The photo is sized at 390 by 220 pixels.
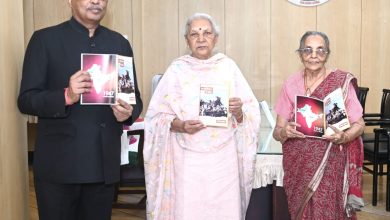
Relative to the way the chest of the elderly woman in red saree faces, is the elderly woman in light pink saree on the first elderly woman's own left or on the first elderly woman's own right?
on the first elderly woman's own right

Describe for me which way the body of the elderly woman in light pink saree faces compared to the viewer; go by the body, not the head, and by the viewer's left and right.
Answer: facing the viewer

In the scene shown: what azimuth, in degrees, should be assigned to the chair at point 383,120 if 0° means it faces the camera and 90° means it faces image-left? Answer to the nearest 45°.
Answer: approximately 90°

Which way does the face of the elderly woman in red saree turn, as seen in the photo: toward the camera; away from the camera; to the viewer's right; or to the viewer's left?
toward the camera

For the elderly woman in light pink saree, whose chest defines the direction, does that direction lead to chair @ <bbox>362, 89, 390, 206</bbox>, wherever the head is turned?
no

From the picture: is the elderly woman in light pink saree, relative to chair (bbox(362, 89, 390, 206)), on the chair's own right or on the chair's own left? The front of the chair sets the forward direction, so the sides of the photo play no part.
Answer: on the chair's own left

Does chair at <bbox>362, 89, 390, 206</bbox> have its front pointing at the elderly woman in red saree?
no

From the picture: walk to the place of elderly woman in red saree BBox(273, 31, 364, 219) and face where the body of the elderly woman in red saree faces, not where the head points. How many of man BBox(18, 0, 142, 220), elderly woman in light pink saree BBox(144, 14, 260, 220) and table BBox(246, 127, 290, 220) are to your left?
0

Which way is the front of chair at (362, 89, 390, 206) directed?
to the viewer's left

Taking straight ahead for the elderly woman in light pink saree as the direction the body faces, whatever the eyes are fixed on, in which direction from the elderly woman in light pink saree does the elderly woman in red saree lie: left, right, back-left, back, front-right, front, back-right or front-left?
left

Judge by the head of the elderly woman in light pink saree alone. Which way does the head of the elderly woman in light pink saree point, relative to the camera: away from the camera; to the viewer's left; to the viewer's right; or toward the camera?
toward the camera

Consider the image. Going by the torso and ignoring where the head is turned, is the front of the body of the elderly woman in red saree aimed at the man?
no

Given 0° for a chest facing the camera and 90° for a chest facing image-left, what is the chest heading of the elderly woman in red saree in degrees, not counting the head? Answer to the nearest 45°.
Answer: approximately 0°
